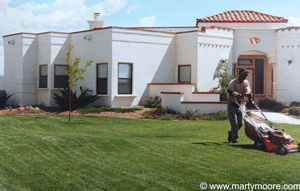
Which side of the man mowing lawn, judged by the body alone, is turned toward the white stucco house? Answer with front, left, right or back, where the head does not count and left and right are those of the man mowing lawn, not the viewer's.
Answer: back

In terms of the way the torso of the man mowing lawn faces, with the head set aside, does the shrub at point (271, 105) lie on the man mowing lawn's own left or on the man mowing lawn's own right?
on the man mowing lawn's own left

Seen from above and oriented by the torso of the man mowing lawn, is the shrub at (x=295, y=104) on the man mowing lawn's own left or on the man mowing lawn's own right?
on the man mowing lawn's own left

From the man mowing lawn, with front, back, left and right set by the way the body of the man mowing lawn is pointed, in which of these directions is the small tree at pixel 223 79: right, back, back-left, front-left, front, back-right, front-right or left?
back-left

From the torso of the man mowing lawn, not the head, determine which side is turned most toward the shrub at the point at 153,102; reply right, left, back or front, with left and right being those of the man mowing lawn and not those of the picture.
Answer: back

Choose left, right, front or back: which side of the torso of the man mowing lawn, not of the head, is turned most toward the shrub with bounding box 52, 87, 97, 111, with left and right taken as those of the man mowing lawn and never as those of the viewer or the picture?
back

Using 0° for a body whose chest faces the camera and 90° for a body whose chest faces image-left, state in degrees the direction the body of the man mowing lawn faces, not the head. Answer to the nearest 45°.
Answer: approximately 315°
